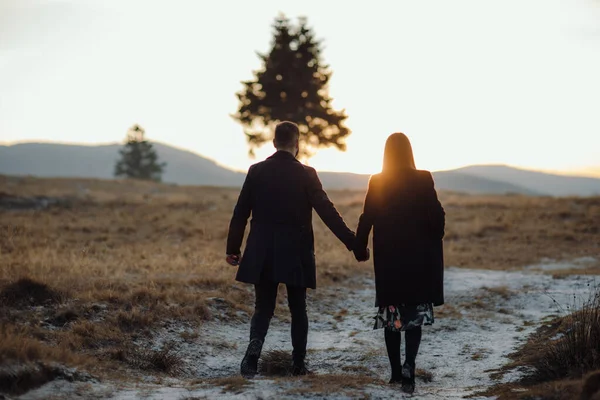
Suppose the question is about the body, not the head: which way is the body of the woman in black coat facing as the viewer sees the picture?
away from the camera

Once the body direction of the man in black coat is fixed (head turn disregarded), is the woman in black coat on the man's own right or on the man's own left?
on the man's own right

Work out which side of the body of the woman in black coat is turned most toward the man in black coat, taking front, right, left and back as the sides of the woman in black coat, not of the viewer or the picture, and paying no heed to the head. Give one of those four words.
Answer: left

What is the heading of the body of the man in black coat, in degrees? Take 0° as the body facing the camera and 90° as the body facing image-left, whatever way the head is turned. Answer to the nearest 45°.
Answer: approximately 180°

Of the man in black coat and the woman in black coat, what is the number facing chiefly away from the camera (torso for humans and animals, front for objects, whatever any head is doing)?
2
